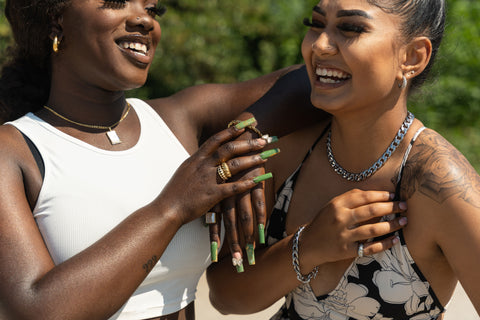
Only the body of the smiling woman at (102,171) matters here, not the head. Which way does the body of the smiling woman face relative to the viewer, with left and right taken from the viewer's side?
facing the viewer and to the right of the viewer

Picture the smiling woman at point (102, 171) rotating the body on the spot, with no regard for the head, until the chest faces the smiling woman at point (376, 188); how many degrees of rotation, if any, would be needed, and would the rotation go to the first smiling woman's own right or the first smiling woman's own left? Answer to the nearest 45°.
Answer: approximately 45° to the first smiling woman's own left

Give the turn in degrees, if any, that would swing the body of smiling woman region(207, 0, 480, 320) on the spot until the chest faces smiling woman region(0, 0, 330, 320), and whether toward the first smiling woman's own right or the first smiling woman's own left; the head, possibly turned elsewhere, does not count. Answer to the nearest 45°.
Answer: approximately 45° to the first smiling woman's own right

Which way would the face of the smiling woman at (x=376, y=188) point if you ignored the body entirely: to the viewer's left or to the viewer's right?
to the viewer's left

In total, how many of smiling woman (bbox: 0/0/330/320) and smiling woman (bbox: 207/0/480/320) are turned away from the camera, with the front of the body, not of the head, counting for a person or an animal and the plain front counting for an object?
0
